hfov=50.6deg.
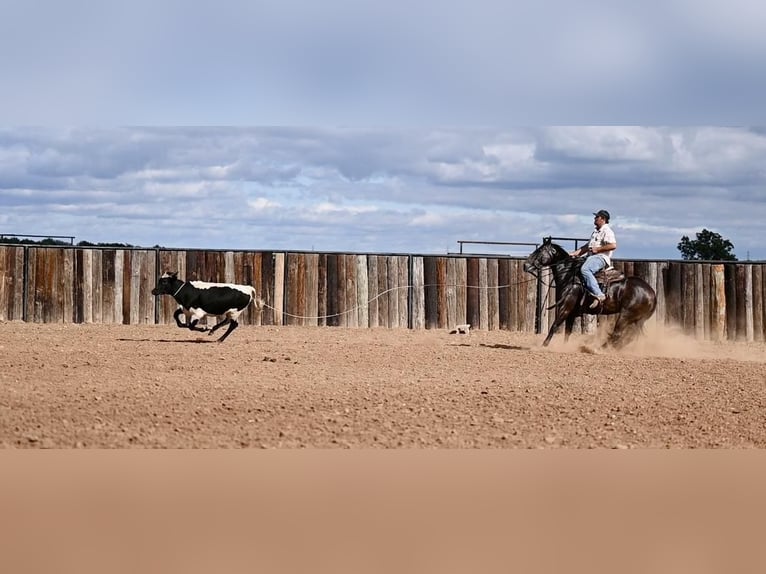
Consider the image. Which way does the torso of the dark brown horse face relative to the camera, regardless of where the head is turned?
to the viewer's left

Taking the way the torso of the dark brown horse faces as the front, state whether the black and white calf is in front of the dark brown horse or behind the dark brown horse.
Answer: in front

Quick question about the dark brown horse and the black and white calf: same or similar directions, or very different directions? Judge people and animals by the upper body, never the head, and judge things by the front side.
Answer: same or similar directions

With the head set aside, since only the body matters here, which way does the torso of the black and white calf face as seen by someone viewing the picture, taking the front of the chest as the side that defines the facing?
to the viewer's left

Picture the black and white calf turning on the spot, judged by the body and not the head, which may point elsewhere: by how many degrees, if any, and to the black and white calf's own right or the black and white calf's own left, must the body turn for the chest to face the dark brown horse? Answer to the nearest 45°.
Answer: approximately 180°

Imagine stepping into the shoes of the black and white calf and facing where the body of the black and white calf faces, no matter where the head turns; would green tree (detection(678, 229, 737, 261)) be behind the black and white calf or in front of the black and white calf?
behind

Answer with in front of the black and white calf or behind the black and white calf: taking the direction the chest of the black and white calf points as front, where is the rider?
behind

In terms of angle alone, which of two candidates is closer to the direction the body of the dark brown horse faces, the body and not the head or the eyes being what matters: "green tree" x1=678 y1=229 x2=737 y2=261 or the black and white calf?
the black and white calf

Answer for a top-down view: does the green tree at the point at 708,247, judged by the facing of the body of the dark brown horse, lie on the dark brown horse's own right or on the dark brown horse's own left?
on the dark brown horse's own right

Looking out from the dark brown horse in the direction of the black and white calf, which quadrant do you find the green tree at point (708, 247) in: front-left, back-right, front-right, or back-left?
back-right

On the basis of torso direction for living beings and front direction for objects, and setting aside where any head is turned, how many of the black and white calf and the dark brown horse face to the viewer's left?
2
